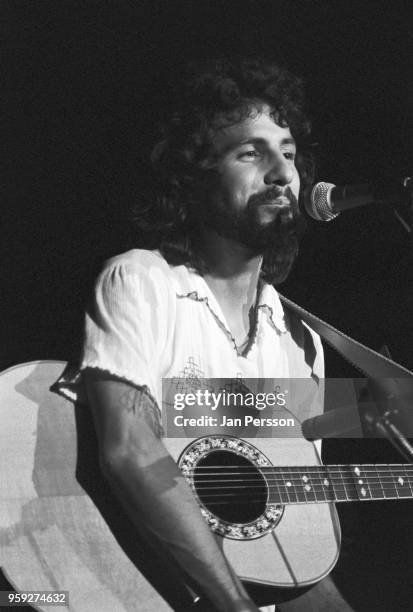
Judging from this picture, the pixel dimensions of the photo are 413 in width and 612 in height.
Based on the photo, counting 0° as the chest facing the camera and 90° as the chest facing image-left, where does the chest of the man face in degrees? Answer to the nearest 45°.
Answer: approximately 315°

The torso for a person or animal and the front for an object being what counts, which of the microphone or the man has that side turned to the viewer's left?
the microphone

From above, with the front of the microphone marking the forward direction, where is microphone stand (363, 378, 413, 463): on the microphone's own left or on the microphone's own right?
on the microphone's own right

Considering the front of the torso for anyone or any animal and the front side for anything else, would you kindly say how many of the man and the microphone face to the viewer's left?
1

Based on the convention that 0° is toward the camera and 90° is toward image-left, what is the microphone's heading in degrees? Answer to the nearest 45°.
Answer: approximately 90°
